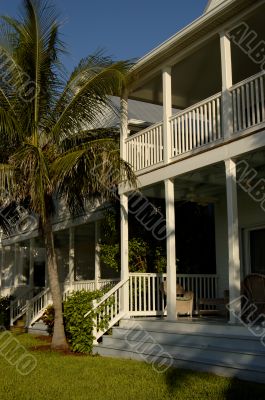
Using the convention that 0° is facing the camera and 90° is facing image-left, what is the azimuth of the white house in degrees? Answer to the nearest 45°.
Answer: approximately 45°

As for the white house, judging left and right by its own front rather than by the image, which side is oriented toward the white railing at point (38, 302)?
right

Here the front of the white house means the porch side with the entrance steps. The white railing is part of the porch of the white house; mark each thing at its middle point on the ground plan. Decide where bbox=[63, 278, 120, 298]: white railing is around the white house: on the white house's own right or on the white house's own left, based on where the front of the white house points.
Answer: on the white house's own right
